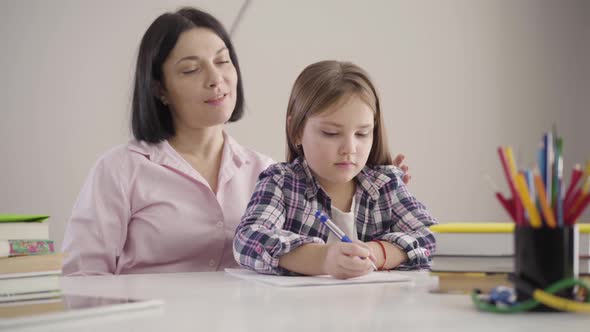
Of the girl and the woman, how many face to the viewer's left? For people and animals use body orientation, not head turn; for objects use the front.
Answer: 0

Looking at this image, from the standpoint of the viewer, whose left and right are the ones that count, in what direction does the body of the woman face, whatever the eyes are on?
facing the viewer and to the right of the viewer

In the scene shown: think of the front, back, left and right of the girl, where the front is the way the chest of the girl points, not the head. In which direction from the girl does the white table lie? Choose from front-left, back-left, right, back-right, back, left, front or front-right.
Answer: front

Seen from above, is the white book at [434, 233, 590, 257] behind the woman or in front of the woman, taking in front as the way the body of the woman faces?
in front

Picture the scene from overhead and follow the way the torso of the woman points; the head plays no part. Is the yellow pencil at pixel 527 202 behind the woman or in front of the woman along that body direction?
in front

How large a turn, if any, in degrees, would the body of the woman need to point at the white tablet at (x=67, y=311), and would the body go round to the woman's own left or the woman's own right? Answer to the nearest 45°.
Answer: approximately 45° to the woman's own right

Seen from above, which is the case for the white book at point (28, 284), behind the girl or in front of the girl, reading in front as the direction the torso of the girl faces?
in front

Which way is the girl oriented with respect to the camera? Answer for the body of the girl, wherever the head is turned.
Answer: toward the camera
